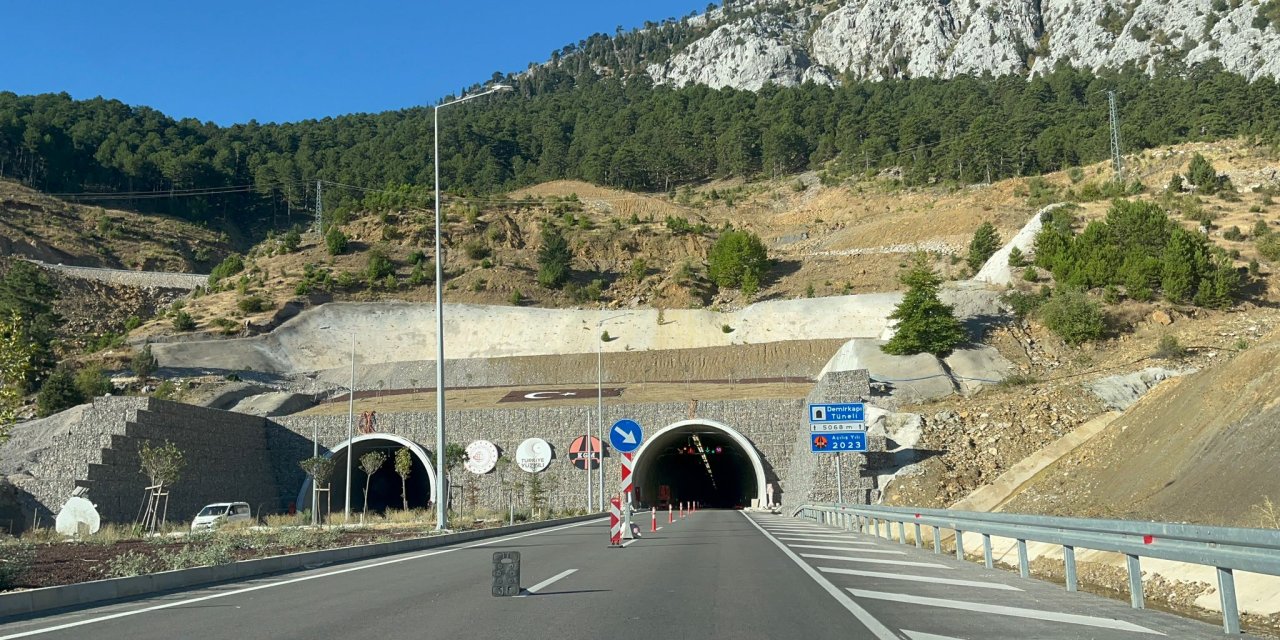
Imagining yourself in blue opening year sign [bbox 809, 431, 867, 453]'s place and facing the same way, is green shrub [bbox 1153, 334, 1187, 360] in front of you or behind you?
behind

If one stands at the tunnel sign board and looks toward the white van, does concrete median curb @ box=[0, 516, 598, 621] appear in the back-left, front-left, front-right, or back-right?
front-left

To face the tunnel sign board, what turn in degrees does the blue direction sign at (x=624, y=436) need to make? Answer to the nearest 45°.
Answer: approximately 135° to its left

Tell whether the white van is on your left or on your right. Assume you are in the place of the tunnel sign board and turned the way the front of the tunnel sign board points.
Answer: on your right

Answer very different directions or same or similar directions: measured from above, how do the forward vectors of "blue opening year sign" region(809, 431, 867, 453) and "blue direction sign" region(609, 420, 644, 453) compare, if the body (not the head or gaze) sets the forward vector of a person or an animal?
same or similar directions

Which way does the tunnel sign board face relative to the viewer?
toward the camera

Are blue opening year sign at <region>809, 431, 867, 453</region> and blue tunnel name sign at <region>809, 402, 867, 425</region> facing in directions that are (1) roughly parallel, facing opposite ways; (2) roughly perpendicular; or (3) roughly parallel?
roughly parallel

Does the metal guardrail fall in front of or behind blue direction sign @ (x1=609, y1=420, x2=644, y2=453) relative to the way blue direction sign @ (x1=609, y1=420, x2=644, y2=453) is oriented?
in front

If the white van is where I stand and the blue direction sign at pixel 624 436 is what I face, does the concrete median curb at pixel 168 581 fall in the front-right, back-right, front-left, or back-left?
front-right

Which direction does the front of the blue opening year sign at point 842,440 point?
toward the camera
